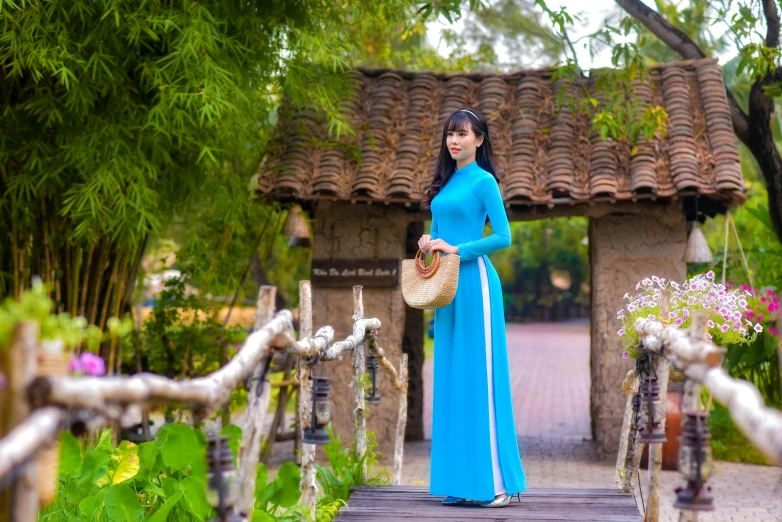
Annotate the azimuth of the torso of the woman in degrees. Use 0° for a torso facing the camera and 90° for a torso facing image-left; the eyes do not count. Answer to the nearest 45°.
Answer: approximately 45°

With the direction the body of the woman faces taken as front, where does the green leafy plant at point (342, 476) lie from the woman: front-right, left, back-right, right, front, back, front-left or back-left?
right

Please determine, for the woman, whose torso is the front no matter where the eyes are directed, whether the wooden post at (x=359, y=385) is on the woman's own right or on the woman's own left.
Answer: on the woman's own right

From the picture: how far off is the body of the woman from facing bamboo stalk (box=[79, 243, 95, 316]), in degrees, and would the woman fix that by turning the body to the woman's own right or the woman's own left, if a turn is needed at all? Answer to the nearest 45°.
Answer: approximately 90° to the woman's own right

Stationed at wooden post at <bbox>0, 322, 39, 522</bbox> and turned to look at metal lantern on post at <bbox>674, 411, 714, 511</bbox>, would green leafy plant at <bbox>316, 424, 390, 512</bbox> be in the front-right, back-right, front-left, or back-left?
front-left

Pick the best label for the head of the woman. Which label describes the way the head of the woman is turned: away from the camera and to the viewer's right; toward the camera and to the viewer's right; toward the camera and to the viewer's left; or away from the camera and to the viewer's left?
toward the camera and to the viewer's left

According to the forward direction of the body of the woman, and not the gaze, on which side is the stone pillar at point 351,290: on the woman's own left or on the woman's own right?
on the woman's own right

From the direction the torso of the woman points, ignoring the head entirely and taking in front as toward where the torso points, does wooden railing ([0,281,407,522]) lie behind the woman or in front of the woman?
in front

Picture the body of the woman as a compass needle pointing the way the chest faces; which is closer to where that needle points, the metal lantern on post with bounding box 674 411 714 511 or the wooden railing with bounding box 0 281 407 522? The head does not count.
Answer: the wooden railing

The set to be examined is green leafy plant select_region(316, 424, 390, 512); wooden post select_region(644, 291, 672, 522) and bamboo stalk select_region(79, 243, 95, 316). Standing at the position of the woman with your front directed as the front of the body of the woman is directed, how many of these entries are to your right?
2

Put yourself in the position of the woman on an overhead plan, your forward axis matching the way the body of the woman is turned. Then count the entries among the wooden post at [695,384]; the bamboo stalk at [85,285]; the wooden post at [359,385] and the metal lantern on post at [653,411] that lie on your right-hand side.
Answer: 2

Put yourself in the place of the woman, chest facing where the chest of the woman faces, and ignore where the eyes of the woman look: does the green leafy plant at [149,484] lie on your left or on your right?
on your right

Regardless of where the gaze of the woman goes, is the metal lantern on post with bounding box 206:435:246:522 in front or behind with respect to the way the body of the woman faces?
in front

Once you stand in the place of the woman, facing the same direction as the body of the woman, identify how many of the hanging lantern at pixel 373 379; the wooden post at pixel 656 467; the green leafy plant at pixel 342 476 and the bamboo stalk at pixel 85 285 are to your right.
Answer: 3

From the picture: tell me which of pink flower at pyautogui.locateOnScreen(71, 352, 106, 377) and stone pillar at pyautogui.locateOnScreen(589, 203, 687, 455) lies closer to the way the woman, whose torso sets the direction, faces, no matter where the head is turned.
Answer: the pink flower
